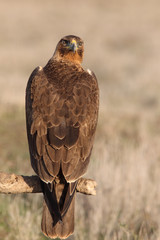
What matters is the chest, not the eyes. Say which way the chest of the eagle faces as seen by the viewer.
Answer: away from the camera
